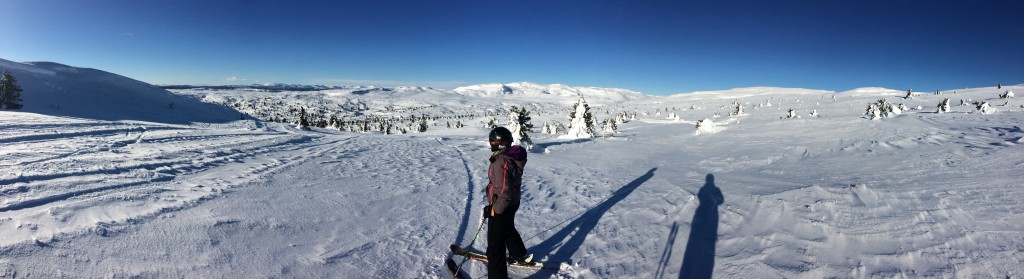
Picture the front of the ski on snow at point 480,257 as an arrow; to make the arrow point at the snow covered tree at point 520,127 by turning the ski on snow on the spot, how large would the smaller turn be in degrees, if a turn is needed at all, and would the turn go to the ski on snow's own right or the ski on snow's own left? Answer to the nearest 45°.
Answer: approximately 90° to the ski on snow's own right

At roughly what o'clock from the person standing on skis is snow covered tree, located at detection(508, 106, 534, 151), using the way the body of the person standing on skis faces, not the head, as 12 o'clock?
The snow covered tree is roughly at 3 o'clock from the person standing on skis.

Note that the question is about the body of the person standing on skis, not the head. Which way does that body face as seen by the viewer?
to the viewer's left

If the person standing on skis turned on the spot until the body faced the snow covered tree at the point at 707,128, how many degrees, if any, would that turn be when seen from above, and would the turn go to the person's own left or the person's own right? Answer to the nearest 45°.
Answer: approximately 135° to the person's own right

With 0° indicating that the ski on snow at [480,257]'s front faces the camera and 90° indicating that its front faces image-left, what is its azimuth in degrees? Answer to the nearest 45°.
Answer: approximately 90°

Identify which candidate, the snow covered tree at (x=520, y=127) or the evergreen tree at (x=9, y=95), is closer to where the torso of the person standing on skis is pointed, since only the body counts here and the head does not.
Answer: the evergreen tree

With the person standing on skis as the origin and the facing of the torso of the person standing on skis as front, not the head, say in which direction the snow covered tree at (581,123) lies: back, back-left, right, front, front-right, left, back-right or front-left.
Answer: right

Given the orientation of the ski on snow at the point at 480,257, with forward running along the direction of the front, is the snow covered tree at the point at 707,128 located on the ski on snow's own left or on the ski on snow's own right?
on the ski on snow's own right
